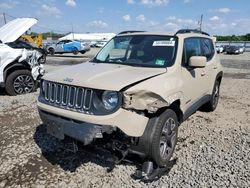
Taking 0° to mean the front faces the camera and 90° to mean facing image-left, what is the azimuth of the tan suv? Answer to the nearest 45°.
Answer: approximately 45°

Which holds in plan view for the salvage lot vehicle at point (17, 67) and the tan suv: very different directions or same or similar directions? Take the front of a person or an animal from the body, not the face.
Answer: very different directions

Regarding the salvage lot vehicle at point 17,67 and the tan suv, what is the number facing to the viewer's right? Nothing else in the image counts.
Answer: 1

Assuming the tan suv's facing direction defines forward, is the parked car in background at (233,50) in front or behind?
behind

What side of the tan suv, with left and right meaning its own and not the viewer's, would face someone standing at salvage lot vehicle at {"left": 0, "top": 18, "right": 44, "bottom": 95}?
right

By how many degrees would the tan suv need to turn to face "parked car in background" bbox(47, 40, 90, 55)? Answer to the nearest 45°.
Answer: approximately 135° to its right

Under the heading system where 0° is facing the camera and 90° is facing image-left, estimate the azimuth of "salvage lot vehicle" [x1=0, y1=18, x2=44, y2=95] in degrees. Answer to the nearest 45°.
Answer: approximately 270°
